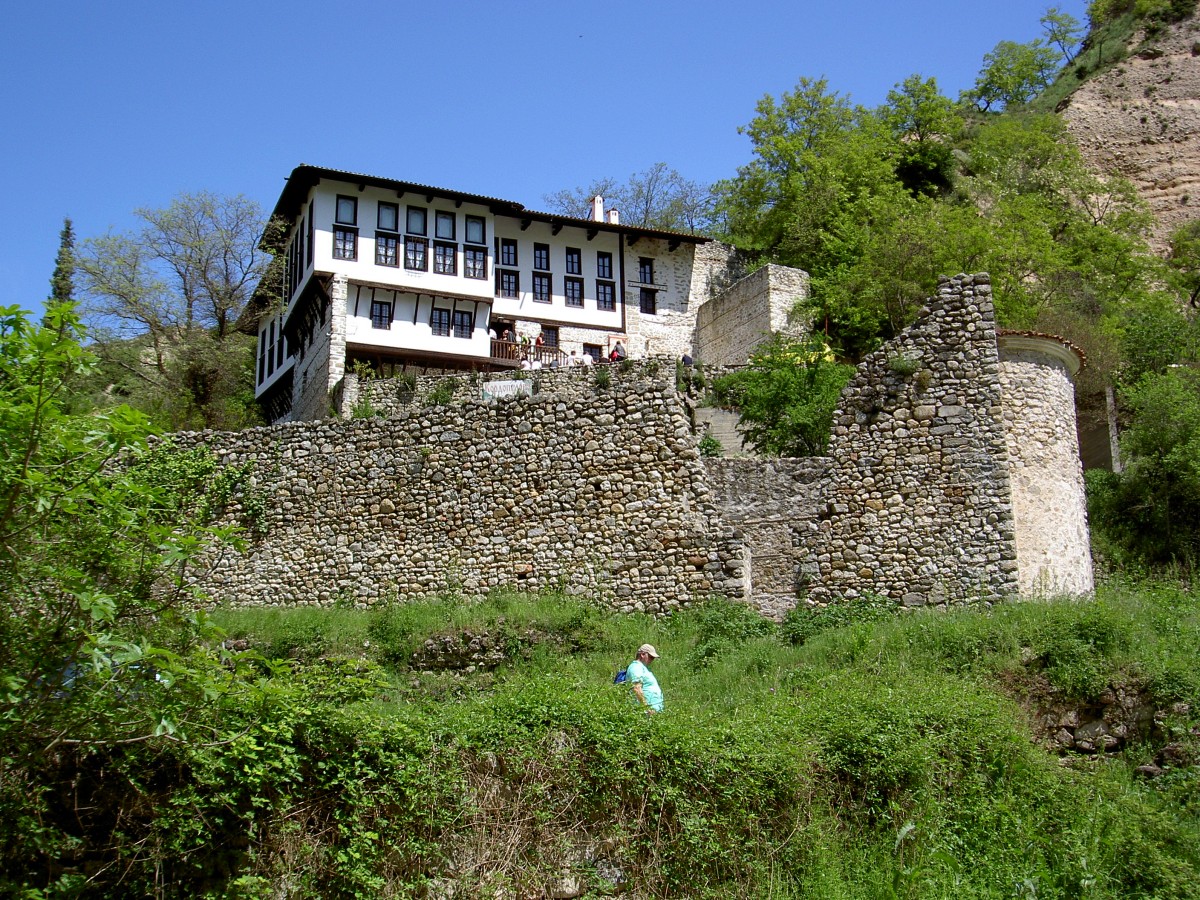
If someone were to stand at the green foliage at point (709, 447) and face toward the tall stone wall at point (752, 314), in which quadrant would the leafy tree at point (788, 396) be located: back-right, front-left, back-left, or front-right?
front-right

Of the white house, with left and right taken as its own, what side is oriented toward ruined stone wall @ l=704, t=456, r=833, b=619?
front

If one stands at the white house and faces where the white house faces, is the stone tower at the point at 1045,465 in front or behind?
in front

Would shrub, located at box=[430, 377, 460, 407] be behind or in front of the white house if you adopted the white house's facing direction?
in front

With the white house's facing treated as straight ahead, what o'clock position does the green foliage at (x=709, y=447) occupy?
The green foliage is roughly at 11 o'clock from the white house.

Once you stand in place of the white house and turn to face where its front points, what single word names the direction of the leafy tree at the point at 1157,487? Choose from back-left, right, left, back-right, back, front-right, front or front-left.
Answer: front-left

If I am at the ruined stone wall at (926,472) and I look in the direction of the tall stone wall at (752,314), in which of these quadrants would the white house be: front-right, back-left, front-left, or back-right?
front-left

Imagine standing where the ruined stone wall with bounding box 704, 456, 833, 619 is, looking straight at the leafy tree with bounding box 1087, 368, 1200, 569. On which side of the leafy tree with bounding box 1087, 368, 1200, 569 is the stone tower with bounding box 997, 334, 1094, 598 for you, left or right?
right

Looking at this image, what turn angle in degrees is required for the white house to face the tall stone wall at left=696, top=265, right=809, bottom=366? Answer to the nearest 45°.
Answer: approximately 90° to its left

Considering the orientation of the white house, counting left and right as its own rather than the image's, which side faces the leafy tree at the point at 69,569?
front

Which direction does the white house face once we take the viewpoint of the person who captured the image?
facing the viewer
